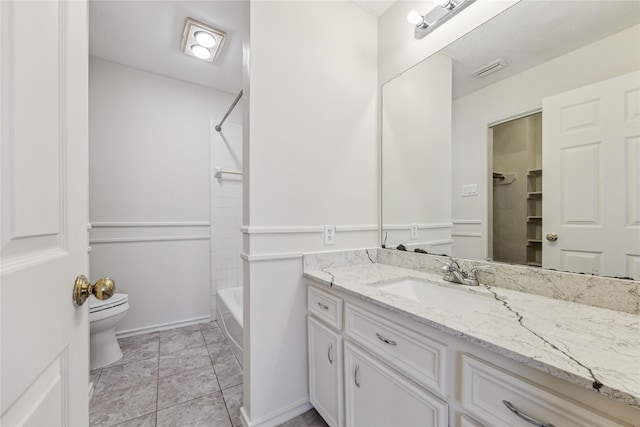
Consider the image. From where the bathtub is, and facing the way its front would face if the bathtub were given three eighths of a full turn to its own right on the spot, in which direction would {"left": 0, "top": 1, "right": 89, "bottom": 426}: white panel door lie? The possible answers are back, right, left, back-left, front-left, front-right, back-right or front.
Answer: back-right

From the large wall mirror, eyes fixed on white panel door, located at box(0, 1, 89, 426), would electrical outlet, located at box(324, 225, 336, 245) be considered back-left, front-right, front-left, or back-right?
front-right

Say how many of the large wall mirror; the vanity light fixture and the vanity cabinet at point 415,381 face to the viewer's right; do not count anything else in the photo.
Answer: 0

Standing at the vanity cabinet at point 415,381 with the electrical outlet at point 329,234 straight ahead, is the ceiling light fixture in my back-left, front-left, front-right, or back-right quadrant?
front-left

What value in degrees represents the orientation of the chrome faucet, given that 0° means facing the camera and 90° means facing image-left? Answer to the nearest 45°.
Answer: approximately 45°

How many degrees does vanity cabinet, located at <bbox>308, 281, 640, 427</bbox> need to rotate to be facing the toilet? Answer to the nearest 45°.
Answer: approximately 45° to its right

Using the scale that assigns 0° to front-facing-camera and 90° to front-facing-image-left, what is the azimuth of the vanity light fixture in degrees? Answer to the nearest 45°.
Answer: approximately 45°

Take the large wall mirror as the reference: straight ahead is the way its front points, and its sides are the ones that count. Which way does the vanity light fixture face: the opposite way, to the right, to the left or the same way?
the same way

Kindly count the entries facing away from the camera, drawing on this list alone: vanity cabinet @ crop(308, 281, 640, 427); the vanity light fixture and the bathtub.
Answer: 0

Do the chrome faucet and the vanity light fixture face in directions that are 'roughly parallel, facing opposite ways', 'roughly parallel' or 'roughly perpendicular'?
roughly parallel

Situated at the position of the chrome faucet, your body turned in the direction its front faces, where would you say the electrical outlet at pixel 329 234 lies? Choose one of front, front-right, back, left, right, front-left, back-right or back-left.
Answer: front-right

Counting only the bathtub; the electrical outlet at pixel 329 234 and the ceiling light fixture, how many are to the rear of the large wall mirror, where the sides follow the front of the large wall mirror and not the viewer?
0

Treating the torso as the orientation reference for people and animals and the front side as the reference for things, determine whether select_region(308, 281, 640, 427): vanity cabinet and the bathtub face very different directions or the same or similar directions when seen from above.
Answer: same or similar directions

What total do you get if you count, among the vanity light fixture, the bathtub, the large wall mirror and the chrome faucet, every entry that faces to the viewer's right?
0

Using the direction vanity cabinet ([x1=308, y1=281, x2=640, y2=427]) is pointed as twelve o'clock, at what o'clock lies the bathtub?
The bathtub is roughly at 2 o'clock from the vanity cabinet.

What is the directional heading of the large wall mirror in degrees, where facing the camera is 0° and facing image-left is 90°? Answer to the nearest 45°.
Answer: approximately 45°

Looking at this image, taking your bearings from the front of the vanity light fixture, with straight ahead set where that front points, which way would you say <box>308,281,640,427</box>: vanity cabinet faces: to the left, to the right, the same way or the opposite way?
the same way

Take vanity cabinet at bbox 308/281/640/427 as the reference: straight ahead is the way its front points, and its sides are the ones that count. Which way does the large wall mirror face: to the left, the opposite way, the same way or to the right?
the same way

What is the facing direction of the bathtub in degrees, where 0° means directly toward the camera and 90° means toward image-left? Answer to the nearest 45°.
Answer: approximately 90°
